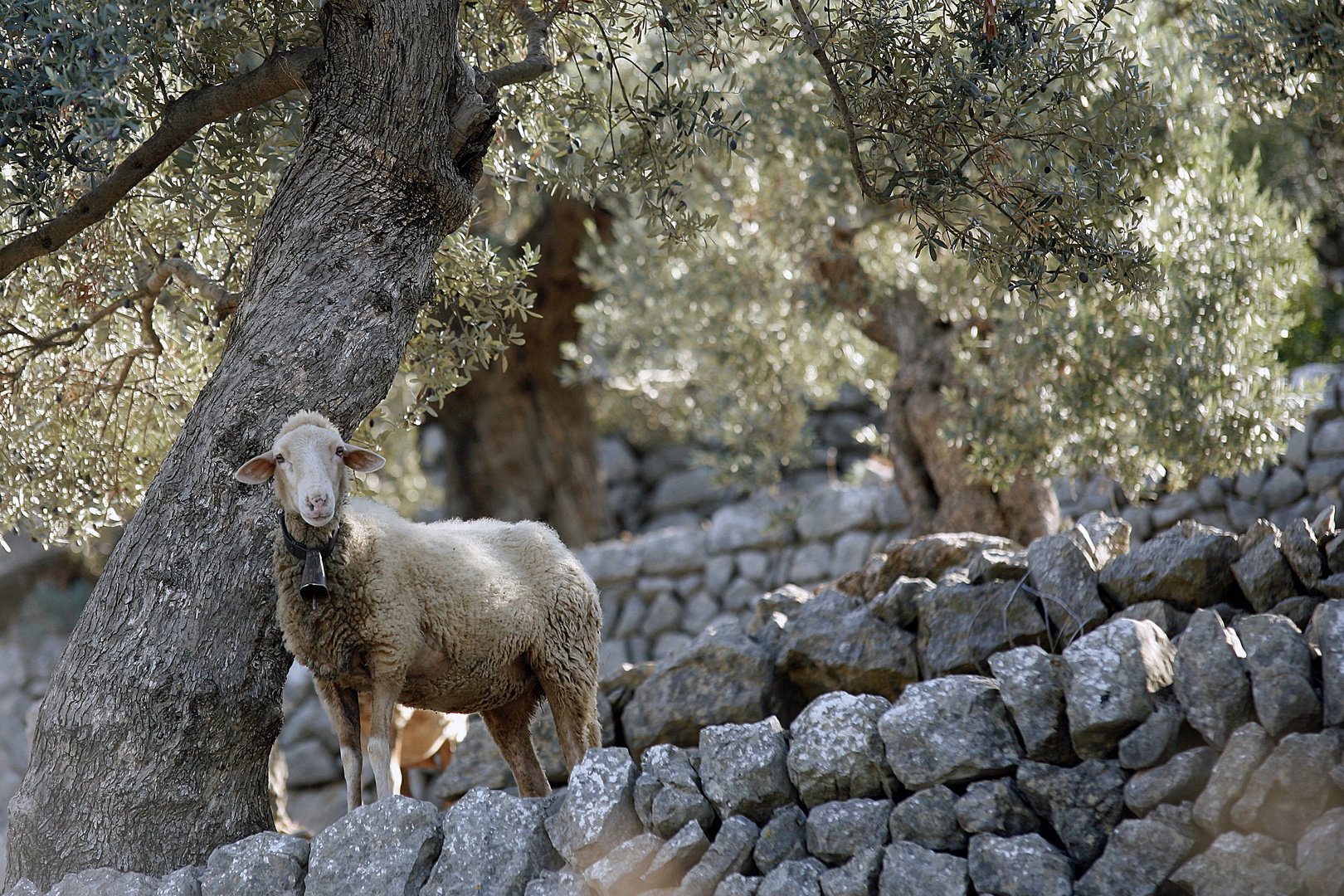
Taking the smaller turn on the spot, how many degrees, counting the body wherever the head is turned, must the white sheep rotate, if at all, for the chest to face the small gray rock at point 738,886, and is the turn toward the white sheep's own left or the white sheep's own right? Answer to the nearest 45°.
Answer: approximately 90° to the white sheep's own left

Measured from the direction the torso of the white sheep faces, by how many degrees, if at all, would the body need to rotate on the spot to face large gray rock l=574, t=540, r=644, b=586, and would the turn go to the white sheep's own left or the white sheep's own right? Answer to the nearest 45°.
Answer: approximately 135° to the white sheep's own right

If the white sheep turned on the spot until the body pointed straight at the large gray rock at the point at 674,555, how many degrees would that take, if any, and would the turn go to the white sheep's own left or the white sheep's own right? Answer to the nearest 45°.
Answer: approximately 135° to the white sheep's own right

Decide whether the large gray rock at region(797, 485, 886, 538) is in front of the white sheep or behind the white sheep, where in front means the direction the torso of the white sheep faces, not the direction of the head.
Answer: behind

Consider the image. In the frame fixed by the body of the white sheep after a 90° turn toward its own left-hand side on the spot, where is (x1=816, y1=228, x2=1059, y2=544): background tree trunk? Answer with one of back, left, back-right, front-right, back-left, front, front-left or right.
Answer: left

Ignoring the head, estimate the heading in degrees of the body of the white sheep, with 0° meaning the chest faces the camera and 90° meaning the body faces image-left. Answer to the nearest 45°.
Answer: approximately 45°

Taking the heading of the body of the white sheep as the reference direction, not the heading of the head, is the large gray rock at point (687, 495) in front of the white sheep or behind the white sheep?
behind

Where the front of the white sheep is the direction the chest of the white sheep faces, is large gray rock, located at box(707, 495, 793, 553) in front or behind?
behind
